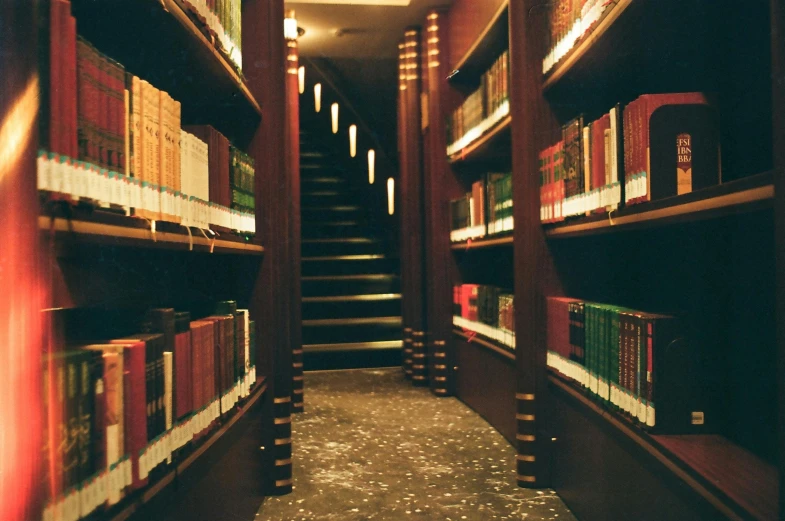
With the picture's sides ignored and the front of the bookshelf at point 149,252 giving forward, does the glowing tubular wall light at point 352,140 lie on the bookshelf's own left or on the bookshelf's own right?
on the bookshelf's own left

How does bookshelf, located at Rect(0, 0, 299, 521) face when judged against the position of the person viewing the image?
facing the viewer and to the right of the viewer

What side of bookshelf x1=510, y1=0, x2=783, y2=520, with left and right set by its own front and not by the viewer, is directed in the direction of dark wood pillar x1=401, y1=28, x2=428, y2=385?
right

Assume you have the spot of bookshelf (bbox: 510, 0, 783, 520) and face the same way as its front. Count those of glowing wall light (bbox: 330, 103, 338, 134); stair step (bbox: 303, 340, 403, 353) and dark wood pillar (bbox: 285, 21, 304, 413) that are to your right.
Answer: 3

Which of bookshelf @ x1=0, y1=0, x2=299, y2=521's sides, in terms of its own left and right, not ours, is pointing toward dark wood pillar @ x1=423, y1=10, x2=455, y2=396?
left

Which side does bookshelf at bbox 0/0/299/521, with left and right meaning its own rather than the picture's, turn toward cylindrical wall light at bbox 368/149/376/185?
left

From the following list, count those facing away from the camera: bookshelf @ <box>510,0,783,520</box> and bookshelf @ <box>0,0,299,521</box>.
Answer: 0

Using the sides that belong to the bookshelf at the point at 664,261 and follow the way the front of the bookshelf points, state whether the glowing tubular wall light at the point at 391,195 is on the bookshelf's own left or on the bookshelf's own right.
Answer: on the bookshelf's own right

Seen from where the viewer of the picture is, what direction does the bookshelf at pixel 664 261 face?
facing the viewer and to the left of the viewer

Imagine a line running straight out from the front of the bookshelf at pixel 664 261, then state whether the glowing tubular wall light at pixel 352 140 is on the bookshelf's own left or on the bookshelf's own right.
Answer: on the bookshelf's own right
